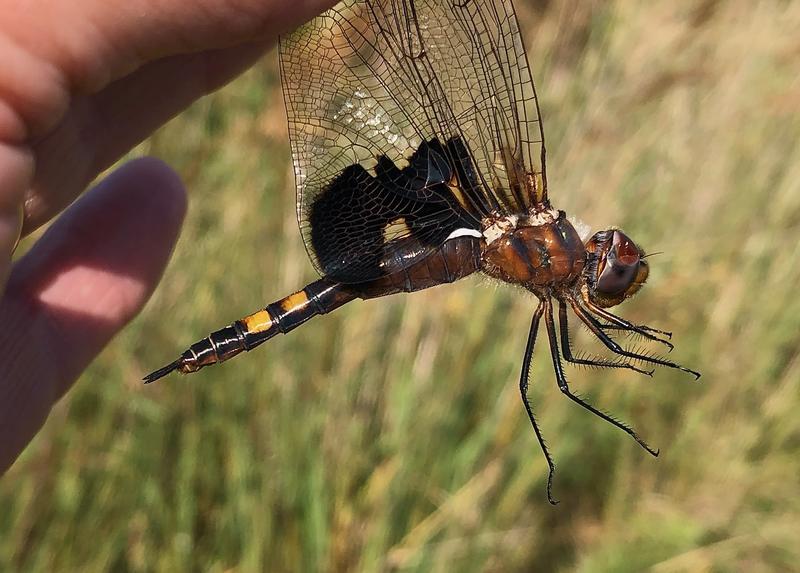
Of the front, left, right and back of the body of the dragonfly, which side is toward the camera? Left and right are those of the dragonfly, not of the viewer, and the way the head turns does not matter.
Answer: right
